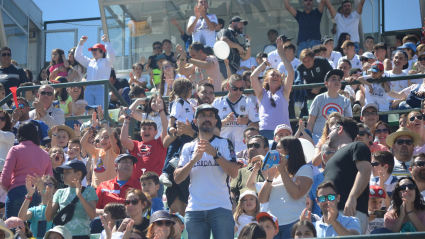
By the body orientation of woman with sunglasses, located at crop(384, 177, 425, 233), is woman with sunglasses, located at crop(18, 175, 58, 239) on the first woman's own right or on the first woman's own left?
on the first woman's own right

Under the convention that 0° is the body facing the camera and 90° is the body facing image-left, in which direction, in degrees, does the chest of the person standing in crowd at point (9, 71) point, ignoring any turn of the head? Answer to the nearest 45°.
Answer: approximately 0°

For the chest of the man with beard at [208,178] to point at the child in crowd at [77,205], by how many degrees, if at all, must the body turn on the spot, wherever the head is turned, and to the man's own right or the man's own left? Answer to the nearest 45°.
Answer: approximately 135° to the man's own right
